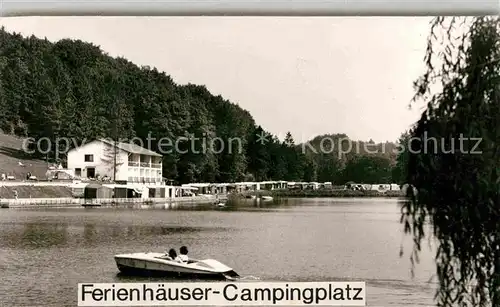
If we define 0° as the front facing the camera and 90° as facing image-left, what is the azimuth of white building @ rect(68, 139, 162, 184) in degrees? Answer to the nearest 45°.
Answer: approximately 315°

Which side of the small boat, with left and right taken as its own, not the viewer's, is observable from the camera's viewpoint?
left
